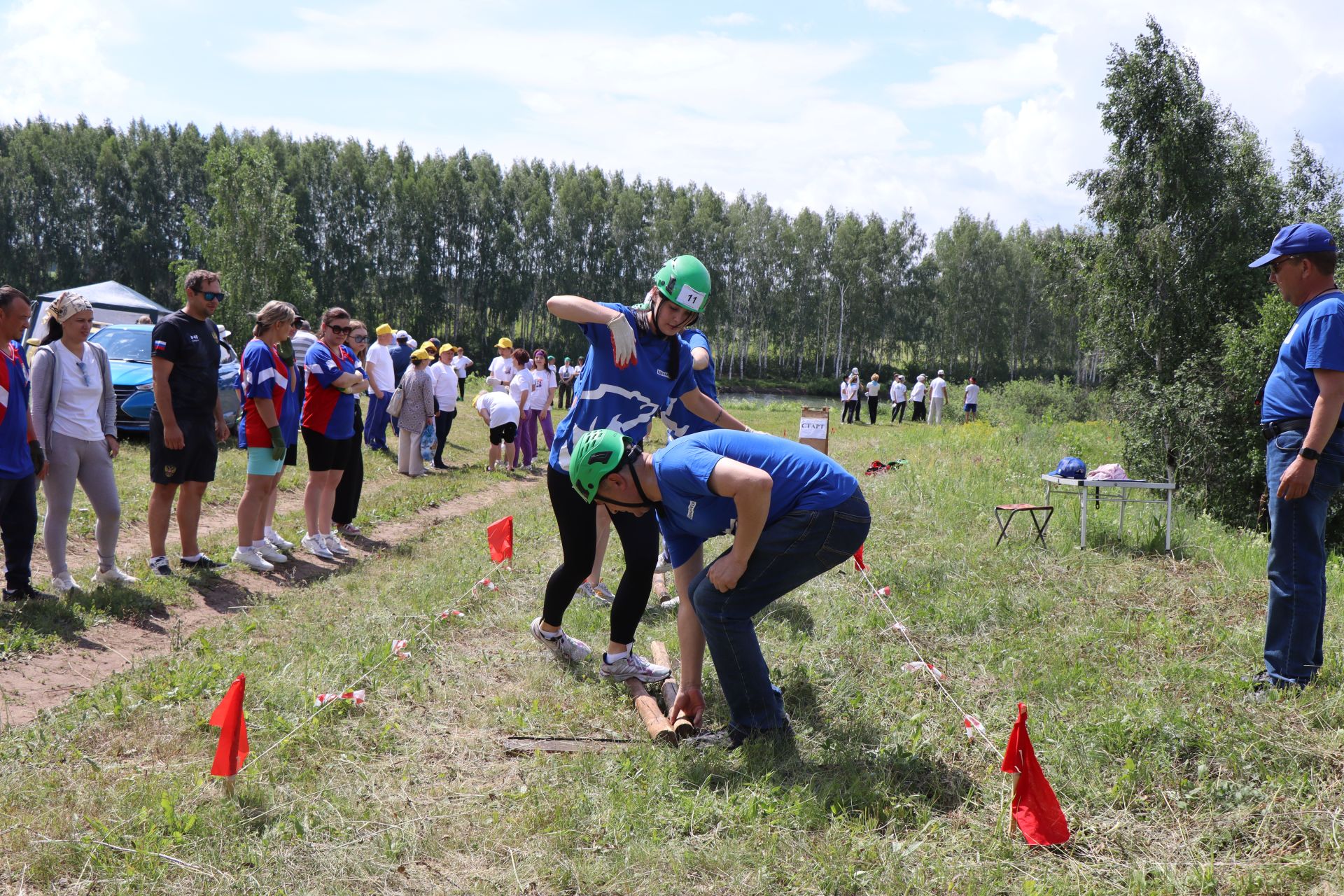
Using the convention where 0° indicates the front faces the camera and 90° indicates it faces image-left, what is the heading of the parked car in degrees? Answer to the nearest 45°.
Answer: approximately 45°

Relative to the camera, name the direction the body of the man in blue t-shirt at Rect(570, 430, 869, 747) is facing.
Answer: to the viewer's left

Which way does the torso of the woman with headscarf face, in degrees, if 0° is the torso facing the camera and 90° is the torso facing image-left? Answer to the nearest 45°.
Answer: approximately 315°

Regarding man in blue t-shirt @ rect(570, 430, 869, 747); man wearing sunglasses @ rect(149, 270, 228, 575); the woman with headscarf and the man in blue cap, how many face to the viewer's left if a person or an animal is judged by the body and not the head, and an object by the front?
2

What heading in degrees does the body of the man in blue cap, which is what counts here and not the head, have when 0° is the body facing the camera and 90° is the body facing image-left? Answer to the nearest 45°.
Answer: approximately 90°

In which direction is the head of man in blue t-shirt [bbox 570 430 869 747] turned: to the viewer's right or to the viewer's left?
to the viewer's left

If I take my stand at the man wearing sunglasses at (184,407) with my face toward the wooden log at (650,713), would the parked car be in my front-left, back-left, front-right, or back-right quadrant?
back-left
